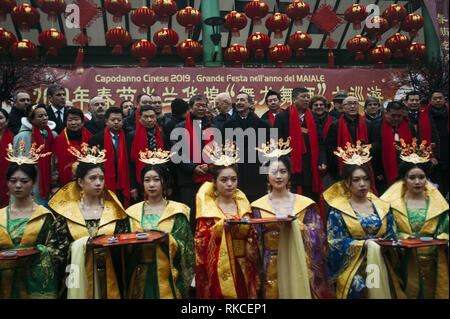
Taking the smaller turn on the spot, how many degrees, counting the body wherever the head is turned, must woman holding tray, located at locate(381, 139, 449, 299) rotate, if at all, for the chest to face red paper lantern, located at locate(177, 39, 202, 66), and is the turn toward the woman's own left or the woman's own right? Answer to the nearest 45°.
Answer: approximately 135° to the woman's own right

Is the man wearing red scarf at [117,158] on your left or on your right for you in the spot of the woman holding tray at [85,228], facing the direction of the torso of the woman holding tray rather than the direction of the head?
on your left

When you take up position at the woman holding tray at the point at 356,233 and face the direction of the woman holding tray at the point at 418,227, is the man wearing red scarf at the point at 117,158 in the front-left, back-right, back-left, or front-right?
back-left

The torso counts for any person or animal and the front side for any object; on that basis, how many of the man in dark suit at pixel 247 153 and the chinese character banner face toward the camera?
2

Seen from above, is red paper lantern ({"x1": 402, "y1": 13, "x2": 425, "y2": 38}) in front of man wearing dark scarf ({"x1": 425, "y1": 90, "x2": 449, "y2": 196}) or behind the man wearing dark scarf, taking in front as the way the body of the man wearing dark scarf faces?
behind

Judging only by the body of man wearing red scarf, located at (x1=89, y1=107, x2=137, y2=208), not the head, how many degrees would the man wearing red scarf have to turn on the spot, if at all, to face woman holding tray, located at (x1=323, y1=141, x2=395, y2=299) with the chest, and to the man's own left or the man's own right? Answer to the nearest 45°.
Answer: approximately 45° to the man's own left

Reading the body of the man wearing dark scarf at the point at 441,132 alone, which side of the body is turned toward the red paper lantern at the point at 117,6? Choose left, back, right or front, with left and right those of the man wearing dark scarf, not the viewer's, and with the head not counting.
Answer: right

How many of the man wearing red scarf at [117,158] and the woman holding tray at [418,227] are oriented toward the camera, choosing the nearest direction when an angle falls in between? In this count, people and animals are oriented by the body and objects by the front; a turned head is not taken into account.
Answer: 2
